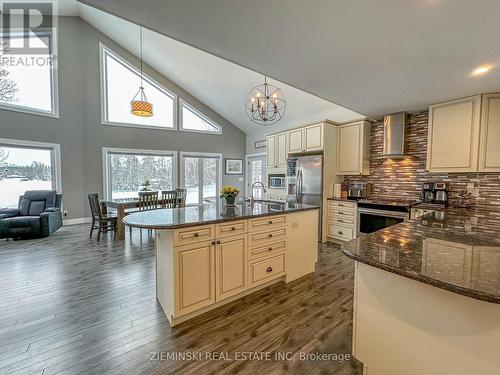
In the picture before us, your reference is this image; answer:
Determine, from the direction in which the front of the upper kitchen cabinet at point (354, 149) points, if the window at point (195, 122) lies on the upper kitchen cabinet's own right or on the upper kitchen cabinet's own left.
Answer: on the upper kitchen cabinet's own right

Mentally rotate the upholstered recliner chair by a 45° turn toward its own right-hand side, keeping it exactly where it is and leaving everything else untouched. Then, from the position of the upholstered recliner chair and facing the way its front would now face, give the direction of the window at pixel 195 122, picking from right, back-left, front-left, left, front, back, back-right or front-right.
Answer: back

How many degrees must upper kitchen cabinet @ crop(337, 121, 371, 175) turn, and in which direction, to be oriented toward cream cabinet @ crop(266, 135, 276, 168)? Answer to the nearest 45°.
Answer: approximately 45° to its right

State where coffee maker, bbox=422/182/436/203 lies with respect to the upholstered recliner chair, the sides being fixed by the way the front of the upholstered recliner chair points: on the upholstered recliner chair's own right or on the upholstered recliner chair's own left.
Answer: on the upholstered recliner chair's own left
